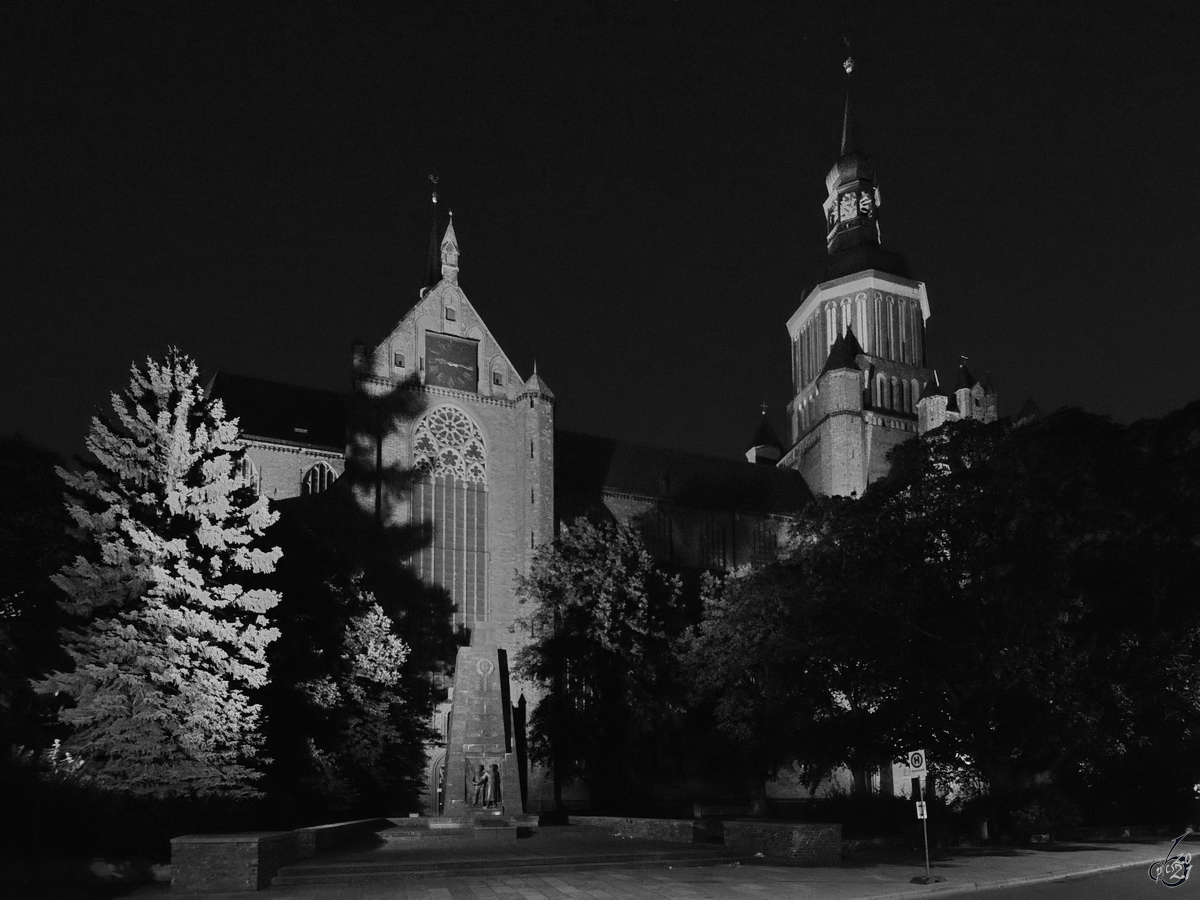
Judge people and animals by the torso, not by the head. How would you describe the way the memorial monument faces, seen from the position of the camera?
facing the viewer

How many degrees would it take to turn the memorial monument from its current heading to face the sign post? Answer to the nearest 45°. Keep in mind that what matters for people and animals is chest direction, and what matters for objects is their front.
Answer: approximately 45° to its left

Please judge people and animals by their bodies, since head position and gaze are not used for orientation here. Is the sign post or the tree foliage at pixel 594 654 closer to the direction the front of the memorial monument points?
the sign post

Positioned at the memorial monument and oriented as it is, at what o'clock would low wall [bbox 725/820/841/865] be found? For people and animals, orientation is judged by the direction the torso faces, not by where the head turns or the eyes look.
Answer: The low wall is roughly at 11 o'clock from the memorial monument.

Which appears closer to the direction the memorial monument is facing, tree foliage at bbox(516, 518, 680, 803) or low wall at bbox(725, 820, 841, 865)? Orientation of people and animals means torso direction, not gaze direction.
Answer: the low wall

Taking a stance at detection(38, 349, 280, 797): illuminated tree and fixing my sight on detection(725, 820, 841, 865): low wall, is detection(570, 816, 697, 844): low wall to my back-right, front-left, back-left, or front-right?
front-left

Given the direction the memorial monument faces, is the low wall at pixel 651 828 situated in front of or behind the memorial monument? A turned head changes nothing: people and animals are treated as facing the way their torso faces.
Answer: in front

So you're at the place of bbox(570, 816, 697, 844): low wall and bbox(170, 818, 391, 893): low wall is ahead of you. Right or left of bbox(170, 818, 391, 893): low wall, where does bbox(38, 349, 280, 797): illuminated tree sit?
right

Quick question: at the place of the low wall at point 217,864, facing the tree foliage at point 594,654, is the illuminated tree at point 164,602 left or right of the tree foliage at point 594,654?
left

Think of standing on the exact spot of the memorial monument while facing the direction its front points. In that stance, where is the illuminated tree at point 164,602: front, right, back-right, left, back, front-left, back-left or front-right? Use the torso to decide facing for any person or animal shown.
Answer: front-right

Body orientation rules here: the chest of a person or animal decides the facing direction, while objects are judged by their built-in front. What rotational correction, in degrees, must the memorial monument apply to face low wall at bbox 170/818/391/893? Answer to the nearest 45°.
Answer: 0° — it already faces it

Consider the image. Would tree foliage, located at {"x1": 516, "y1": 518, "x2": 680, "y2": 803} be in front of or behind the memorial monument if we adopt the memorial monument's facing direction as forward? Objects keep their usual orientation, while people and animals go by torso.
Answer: behind
